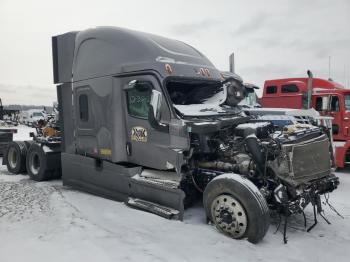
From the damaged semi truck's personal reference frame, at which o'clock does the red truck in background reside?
The red truck in background is roughly at 9 o'clock from the damaged semi truck.

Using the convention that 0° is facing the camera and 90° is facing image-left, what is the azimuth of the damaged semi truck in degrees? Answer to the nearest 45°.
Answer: approximately 315°
